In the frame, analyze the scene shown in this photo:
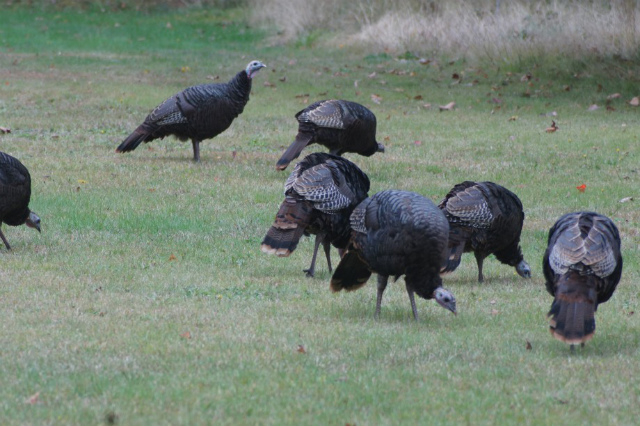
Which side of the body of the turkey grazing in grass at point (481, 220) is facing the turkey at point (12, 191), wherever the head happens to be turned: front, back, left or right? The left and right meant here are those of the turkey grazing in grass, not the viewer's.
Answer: back

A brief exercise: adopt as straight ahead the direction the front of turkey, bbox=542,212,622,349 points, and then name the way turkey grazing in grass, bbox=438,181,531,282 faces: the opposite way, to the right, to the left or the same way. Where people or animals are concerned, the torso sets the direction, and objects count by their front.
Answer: to the right

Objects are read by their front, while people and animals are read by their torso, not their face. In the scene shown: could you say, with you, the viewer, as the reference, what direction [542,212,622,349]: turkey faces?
facing away from the viewer

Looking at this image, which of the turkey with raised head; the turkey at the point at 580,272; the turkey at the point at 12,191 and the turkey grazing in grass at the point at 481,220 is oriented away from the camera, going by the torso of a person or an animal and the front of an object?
the turkey at the point at 580,272

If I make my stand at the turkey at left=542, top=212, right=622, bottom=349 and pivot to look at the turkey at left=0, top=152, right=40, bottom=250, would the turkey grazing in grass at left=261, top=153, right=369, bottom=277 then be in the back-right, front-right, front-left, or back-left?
front-right

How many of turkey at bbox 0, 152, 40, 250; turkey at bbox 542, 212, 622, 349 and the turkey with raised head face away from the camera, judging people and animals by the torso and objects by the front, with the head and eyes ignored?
1

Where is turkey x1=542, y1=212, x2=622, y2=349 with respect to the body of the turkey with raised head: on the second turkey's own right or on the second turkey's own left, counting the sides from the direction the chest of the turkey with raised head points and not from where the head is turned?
on the second turkey's own right

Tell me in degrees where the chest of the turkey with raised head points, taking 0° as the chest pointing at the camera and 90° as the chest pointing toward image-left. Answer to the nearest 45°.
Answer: approximately 270°

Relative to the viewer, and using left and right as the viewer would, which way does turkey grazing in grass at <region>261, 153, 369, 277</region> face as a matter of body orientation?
facing away from the viewer and to the right of the viewer

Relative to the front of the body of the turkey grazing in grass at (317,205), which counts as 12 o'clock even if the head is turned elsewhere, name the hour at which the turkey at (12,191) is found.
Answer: The turkey is roughly at 8 o'clock from the turkey grazing in grass.

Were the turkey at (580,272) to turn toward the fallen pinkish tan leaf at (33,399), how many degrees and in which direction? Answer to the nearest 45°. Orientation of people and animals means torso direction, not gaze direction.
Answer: approximately 135° to its left

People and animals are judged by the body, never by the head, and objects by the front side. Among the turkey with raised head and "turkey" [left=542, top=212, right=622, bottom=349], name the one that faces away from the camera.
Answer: the turkey

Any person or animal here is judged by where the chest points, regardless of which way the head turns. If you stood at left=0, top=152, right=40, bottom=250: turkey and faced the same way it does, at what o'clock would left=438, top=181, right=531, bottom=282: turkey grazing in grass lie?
The turkey grazing in grass is roughly at 1 o'clock from the turkey.

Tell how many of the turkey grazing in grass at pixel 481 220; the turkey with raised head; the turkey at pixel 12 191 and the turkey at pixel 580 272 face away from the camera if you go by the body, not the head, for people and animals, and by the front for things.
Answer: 1

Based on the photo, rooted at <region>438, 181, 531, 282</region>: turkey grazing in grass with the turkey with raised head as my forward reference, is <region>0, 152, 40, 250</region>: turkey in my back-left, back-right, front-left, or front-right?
front-left

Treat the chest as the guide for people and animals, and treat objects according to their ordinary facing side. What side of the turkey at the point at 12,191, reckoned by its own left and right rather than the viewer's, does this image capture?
right

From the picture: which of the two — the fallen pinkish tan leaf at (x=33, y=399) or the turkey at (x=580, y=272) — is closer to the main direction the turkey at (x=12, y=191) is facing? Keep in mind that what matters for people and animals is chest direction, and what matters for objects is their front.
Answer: the turkey

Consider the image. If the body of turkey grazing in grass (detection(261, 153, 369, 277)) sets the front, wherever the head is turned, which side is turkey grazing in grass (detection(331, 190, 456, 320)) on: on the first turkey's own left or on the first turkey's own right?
on the first turkey's own right
